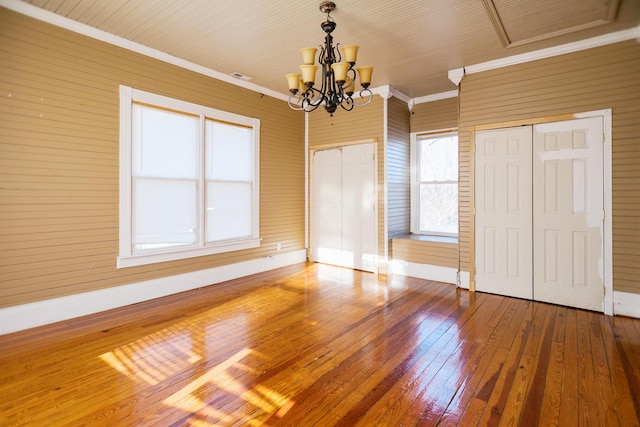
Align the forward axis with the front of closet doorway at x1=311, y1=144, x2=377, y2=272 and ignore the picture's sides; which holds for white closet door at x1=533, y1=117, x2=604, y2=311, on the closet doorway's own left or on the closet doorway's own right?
on the closet doorway's own left

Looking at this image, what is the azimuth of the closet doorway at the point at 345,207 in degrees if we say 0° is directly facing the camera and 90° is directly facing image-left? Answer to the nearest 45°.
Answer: approximately 45°

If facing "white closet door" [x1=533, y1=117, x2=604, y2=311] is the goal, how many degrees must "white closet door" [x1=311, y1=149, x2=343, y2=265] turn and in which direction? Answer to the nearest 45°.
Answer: approximately 90° to its left

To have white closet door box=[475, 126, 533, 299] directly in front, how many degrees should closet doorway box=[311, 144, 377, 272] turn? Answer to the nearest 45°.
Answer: approximately 90° to its left

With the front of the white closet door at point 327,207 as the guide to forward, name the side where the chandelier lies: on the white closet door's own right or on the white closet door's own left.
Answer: on the white closet door's own left

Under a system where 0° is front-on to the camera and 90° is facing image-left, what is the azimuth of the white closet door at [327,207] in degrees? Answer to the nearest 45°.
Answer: approximately 45°

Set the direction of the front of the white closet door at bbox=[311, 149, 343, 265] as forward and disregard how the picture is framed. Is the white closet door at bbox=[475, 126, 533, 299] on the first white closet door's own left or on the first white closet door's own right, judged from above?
on the first white closet door's own left

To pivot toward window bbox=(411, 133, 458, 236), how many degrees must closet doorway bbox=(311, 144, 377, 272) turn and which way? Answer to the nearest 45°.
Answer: approximately 135° to its left
